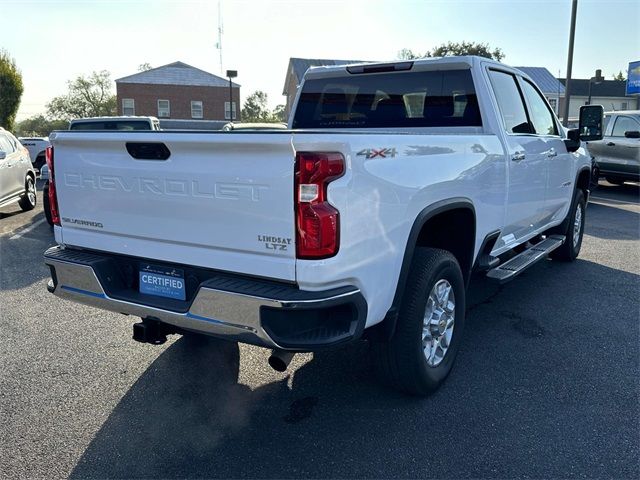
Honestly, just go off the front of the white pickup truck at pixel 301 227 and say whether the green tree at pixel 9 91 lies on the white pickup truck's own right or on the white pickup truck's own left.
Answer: on the white pickup truck's own left

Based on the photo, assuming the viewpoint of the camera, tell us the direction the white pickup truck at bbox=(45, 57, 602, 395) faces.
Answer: facing away from the viewer and to the right of the viewer

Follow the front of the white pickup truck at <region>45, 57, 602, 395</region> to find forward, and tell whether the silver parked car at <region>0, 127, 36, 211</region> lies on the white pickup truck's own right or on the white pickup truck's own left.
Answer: on the white pickup truck's own left

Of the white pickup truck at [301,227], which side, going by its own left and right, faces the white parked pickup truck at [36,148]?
left

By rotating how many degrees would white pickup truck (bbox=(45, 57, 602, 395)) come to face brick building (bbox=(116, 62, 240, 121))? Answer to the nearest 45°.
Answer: approximately 45° to its left

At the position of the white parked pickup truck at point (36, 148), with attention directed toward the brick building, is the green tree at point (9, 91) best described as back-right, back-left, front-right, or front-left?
front-left

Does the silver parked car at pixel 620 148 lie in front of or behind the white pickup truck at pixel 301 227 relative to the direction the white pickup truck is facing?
in front

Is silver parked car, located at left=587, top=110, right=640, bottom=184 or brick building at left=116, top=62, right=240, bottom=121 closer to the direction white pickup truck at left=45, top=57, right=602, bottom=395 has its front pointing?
the silver parked car

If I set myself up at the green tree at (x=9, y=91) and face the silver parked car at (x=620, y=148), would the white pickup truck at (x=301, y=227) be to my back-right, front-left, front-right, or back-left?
front-right

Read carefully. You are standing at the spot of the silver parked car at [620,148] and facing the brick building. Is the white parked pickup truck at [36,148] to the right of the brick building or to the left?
left

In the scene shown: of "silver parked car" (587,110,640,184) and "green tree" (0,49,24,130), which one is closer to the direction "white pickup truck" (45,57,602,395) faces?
the silver parked car
